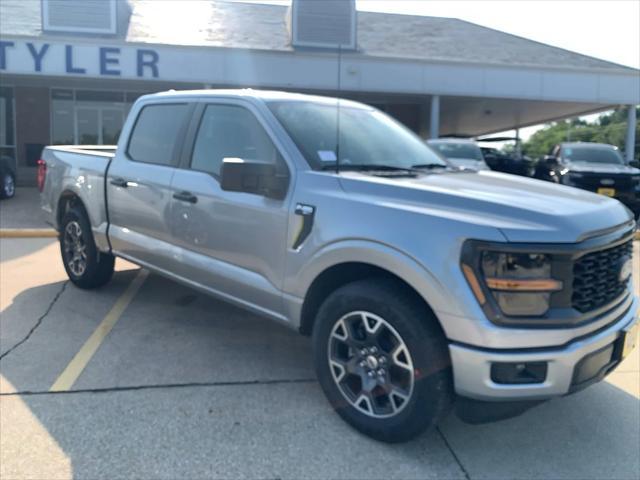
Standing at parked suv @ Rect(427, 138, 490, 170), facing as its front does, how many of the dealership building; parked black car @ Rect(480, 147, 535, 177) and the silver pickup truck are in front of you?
1

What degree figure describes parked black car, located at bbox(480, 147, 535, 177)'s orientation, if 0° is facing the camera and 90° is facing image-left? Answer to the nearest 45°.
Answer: approximately 315°

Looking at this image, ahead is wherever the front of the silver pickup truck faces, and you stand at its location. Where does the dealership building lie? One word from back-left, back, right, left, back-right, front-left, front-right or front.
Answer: back-left

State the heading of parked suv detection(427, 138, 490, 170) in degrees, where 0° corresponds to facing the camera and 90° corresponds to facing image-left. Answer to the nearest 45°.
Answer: approximately 0°

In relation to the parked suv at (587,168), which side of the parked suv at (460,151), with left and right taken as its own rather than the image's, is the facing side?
left

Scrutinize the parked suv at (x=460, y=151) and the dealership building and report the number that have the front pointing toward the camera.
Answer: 2

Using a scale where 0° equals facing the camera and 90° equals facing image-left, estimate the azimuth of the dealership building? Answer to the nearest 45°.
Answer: approximately 0°
